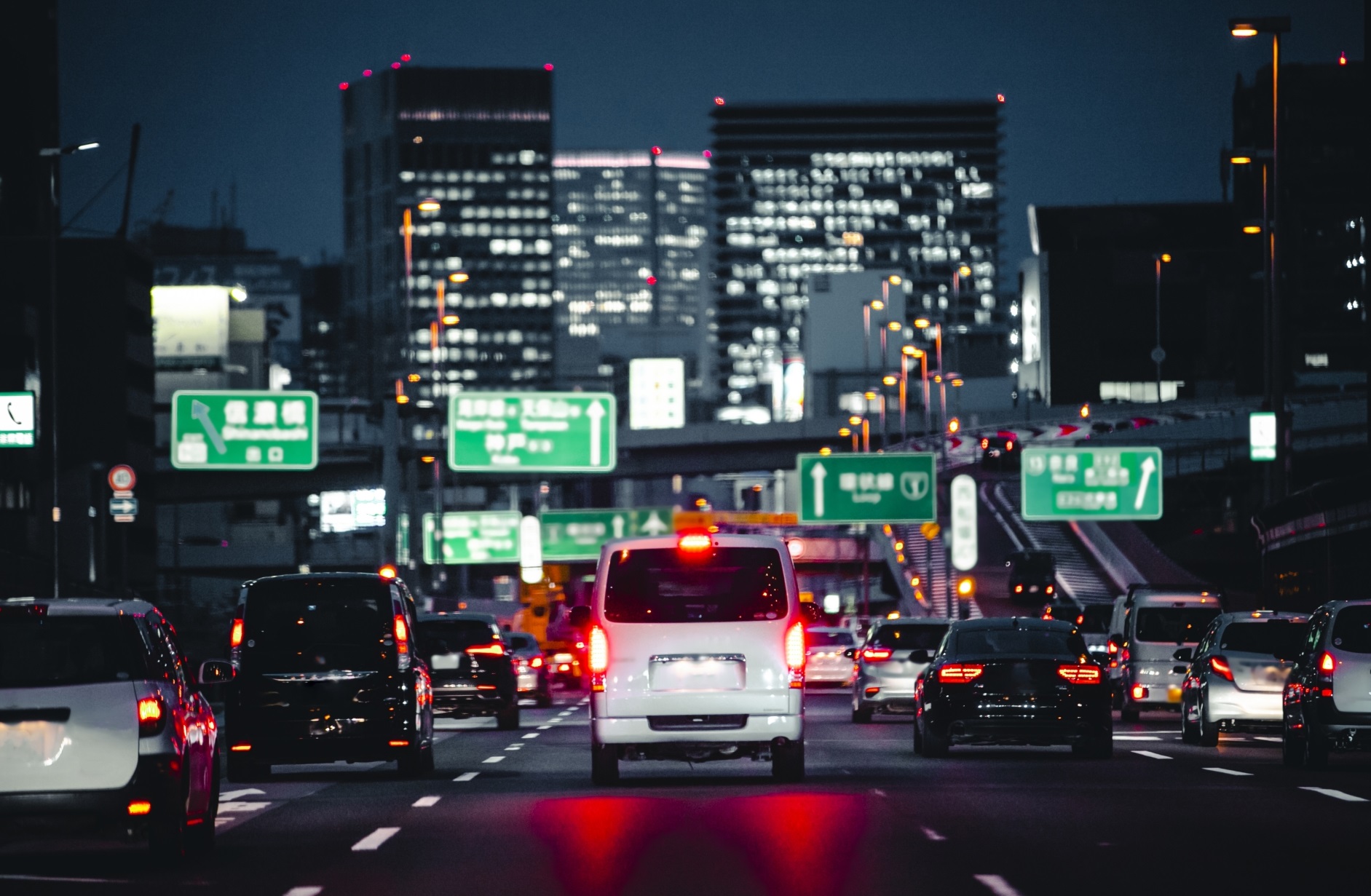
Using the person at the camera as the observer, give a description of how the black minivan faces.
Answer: facing away from the viewer

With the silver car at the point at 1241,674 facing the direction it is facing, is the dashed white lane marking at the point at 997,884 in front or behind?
behind

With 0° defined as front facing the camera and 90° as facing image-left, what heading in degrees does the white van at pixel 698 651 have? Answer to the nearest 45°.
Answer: approximately 180°

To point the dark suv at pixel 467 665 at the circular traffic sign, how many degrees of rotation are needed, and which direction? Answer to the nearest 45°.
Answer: approximately 45° to its left

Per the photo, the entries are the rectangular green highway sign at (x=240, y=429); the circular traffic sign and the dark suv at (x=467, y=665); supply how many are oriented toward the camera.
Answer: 2

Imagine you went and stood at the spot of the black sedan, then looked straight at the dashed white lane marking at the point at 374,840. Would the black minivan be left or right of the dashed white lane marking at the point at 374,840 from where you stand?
right

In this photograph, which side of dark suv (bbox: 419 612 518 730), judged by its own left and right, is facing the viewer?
back

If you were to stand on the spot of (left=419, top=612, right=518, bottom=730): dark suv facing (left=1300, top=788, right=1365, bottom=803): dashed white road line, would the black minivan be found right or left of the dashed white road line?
right

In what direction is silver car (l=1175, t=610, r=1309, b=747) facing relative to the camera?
away from the camera

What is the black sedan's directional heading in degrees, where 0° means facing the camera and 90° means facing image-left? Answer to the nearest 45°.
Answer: approximately 180°

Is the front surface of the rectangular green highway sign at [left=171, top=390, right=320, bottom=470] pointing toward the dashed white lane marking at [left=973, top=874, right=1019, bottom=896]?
yes

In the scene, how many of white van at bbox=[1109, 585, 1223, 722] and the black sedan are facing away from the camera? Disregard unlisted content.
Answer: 2

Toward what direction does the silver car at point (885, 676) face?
away from the camera

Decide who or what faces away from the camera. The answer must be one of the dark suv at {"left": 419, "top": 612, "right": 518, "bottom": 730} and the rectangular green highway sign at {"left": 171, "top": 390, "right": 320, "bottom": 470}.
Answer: the dark suv

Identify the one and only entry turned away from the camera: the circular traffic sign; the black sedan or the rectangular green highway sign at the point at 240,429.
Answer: the black sedan

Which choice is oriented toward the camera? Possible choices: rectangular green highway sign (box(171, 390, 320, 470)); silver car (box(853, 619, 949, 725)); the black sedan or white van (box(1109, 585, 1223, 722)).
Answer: the rectangular green highway sign

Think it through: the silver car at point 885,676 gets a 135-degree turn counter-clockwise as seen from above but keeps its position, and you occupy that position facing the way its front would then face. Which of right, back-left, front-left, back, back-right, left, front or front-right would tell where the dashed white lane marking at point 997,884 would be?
front-left

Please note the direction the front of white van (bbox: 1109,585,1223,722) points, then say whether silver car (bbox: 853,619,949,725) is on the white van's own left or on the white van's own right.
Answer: on the white van's own left

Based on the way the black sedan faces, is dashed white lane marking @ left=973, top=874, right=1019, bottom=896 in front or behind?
behind
